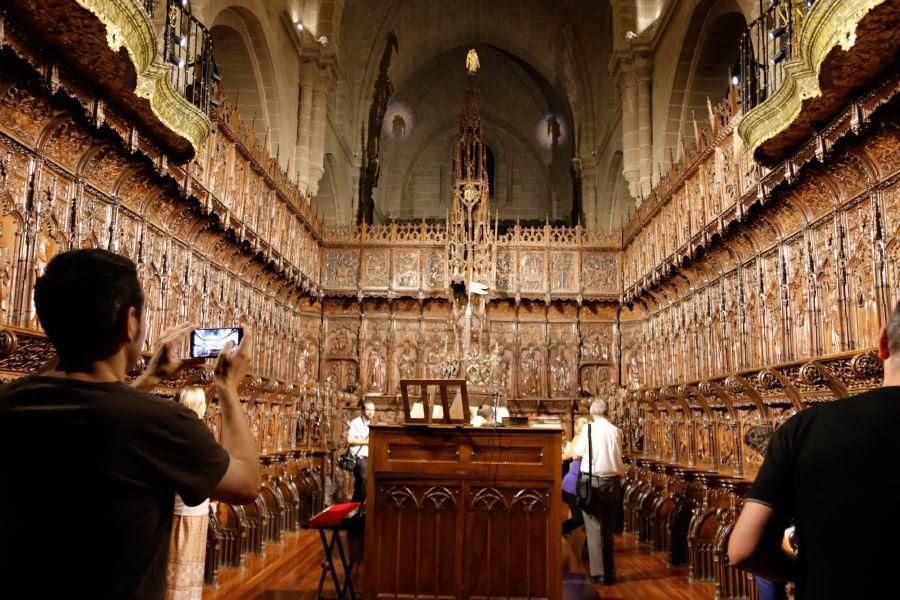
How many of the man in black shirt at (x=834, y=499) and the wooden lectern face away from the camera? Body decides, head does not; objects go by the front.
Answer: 1

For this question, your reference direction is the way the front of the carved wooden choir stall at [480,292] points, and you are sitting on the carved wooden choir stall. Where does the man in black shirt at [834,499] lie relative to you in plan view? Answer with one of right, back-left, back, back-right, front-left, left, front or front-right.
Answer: front

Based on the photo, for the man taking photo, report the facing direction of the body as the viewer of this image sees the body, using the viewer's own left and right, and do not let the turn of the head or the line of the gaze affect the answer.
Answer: facing away from the viewer and to the right of the viewer

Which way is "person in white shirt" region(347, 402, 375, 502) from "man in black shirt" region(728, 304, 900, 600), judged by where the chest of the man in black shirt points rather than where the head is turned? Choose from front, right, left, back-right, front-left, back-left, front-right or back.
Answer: front-left

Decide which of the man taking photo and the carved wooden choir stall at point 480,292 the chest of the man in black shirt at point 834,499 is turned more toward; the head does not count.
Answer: the carved wooden choir stall

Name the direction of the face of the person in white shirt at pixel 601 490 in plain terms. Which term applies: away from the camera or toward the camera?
away from the camera

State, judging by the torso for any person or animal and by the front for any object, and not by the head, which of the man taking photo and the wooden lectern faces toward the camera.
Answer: the wooden lectern

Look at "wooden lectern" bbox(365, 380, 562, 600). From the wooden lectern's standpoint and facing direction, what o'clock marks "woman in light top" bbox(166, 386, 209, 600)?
The woman in light top is roughly at 3 o'clock from the wooden lectern.

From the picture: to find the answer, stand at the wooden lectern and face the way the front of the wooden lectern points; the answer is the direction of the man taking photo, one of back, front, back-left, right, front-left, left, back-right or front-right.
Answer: front

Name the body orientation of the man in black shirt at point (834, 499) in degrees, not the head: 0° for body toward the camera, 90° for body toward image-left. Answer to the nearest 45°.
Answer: approximately 180°

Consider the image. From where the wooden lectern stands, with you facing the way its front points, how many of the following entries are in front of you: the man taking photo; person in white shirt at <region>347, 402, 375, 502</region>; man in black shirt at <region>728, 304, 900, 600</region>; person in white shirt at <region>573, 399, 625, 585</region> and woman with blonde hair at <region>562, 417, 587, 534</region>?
2
